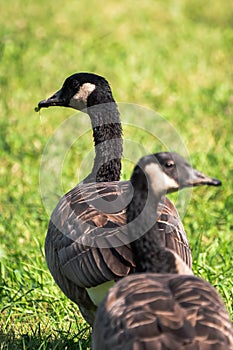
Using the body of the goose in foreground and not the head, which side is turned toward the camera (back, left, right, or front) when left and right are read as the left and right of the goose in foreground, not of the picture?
back
